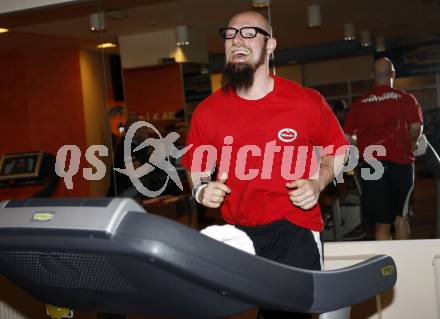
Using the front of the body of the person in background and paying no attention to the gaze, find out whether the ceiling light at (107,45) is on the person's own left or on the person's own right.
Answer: on the person's own left

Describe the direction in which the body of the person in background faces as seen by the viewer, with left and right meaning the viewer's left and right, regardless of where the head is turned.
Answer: facing away from the viewer

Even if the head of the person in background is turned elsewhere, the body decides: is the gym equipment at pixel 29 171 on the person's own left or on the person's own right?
on the person's own left

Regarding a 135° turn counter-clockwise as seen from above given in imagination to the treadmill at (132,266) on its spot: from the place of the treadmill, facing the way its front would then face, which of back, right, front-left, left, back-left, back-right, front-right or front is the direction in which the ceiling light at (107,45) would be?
left

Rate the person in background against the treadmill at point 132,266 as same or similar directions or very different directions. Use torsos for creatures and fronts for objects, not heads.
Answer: very different directions

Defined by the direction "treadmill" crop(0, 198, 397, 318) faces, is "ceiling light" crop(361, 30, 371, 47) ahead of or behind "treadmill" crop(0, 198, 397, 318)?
behind

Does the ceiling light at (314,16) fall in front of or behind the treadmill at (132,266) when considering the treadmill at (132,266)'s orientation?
behind

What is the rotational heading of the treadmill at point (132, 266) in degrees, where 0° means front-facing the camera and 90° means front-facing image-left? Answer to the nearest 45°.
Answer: approximately 45°

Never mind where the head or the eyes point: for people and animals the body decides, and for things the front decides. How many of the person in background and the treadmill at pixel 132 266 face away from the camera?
1
